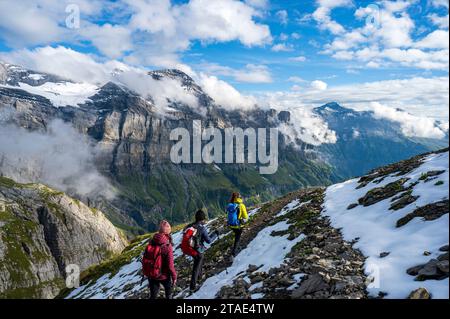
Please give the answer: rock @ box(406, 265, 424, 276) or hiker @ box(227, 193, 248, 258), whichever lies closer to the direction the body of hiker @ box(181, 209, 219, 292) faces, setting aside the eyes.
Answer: the hiker

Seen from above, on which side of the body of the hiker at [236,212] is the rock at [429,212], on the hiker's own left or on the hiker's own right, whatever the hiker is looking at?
on the hiker's own right

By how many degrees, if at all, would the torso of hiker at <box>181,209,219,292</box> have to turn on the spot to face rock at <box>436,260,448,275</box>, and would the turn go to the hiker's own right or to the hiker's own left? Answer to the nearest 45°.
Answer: approximately 90° to the hiker's own right

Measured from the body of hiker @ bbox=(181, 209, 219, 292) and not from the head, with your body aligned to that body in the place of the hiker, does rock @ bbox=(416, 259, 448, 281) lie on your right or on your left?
on your right

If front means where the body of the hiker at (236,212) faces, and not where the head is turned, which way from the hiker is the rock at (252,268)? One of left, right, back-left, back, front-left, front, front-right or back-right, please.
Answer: back-right

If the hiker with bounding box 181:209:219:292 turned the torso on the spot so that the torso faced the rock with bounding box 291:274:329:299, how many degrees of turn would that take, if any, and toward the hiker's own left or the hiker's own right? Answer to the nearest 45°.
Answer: approximately 90° to the hiker's own right

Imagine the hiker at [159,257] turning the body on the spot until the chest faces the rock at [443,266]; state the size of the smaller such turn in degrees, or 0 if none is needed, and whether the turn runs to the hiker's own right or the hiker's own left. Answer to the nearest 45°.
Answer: approximately 90° to the hiker's own right

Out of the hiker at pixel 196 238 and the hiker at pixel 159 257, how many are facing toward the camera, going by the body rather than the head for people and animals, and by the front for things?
0

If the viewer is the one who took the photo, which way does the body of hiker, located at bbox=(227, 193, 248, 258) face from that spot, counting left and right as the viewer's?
facing away from the viewer and to the right of the viewer
